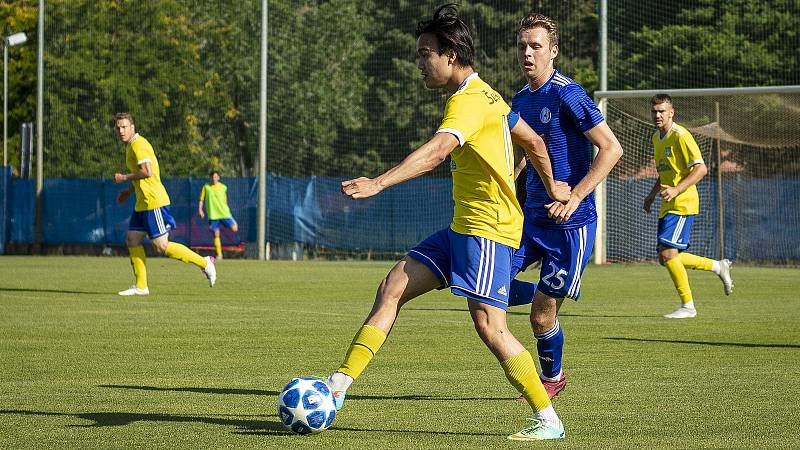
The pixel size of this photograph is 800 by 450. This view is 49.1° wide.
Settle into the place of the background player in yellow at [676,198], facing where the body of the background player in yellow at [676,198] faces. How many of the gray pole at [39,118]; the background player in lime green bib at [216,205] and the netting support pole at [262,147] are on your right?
3

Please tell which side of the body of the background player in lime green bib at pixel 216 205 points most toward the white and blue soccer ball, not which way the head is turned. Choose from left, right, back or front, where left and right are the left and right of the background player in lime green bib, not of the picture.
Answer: front

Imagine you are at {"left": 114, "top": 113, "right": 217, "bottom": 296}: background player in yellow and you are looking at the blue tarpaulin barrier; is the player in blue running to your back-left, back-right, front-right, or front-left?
back-right

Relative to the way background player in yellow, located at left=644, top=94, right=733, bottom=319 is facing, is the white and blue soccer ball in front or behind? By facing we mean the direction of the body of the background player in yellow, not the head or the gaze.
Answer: in front

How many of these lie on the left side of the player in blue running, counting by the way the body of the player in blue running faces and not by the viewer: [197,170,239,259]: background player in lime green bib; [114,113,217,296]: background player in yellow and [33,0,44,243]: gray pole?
0

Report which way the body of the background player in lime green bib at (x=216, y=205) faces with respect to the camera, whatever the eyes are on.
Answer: toward the camera

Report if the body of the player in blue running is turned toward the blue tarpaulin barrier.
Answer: no

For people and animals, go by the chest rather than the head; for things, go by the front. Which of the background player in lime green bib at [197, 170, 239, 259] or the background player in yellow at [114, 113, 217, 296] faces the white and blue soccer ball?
the background player in lime green bib at [197, 170, 239, 259]

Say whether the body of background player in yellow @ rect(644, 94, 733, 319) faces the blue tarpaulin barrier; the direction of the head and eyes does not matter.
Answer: no

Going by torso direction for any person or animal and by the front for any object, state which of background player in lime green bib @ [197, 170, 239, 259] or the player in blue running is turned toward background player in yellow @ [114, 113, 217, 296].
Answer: background player in lime green bib @ [197, 170, 239, 259]

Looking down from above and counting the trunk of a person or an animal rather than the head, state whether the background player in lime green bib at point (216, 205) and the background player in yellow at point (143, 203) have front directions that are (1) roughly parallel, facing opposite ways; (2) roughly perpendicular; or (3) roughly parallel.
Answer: roughly perpendicular

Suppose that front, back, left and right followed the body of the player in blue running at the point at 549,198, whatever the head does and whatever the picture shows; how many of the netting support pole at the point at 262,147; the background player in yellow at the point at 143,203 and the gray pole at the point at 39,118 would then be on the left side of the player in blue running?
0

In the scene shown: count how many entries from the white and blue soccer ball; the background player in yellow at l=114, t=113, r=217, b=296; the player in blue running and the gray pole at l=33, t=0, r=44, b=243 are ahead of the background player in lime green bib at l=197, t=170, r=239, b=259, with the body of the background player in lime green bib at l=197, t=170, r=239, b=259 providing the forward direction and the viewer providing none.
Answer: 3

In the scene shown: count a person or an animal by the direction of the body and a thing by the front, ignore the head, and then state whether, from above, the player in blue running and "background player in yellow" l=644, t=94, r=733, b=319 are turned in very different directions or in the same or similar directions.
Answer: same or similar directions

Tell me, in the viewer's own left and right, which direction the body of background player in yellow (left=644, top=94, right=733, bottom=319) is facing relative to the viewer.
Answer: facing the viewer and to the left of the viewer
